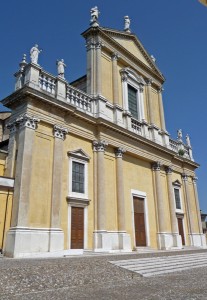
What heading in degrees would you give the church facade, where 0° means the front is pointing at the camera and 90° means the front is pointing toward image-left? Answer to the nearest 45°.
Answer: approximately 315°
